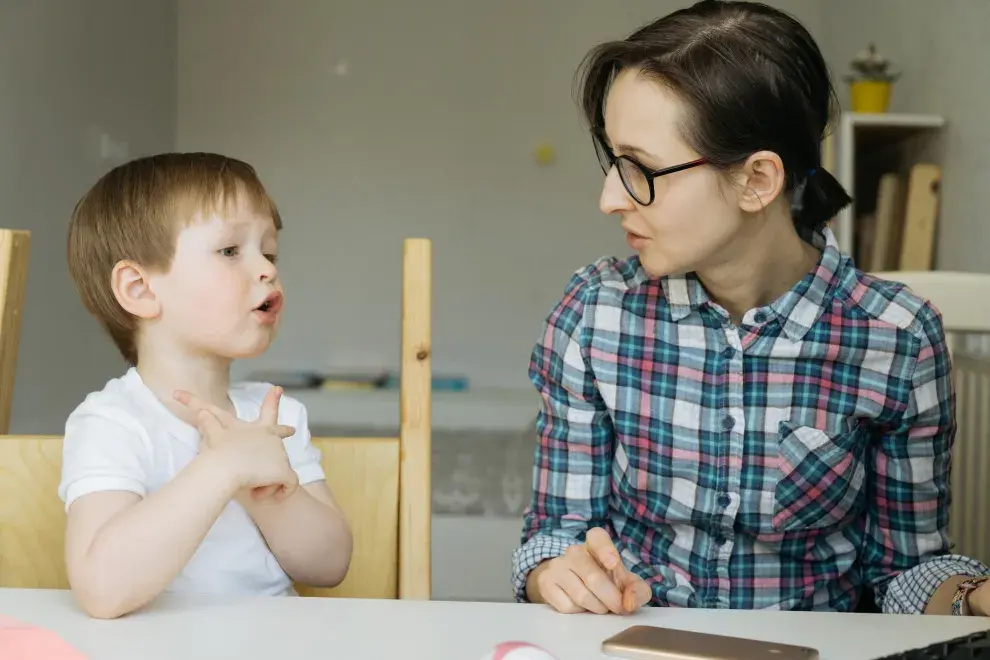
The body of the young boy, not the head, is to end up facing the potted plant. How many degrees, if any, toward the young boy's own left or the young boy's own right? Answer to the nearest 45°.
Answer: approximately 90° to the young boy's own left

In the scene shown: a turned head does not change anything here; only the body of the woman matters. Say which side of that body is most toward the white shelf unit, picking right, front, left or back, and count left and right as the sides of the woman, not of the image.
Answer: back

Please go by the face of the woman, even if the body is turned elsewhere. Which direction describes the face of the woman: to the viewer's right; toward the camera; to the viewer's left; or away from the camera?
to the viewer's left

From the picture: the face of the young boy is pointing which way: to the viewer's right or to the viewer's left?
to the viewer's right

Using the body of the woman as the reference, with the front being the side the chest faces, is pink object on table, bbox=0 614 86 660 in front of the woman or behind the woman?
in front

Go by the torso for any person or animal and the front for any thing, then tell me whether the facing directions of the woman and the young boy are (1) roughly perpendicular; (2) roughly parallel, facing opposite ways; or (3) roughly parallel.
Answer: roughly perpendicular

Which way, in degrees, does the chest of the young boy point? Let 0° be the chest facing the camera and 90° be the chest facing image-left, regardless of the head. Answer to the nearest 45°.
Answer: approximately 315°

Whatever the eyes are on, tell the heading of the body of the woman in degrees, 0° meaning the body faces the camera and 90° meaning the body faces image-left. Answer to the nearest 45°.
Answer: approximately 0°

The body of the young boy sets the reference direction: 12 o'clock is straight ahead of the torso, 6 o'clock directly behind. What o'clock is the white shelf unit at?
The white shelf unit is roughly at 9 o'clock from the young boy.

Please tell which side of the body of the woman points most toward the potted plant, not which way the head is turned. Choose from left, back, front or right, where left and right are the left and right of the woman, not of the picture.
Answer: back
